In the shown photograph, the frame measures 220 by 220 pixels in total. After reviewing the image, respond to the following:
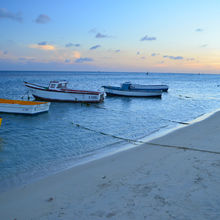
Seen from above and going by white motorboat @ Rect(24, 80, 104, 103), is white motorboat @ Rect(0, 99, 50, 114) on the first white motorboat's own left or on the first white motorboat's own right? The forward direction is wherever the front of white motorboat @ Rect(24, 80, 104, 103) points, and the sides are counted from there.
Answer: on the first white motorboat's own left

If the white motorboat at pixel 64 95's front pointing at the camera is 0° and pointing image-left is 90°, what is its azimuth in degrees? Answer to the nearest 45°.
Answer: approximately 90°
